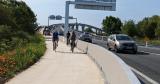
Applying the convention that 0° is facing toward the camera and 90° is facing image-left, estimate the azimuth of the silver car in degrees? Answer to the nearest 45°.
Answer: approximately 315°
